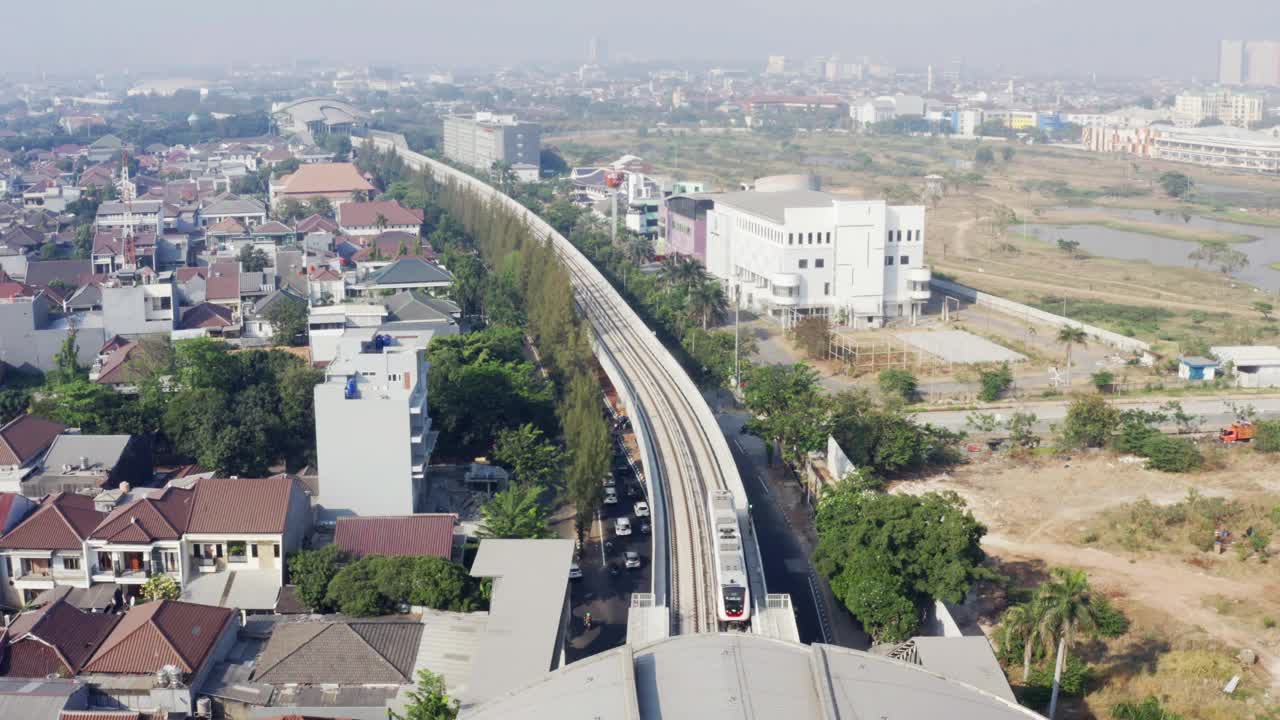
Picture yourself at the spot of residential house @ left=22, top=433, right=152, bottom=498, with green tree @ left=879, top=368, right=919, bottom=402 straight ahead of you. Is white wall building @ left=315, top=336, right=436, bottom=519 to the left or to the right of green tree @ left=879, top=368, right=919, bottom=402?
right

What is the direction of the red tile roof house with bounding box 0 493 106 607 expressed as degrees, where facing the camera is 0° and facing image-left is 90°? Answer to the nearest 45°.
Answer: approximately 0°

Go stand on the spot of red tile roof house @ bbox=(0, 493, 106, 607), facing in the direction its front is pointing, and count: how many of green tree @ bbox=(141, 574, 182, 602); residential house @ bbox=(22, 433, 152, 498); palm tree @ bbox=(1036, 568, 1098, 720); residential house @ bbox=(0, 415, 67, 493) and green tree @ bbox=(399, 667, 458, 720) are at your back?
2

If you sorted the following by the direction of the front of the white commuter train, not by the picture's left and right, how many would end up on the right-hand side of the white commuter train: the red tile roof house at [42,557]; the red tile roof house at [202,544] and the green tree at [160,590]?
3

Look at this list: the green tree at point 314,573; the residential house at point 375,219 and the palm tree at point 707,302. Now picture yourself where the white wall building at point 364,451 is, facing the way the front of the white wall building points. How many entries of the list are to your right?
1

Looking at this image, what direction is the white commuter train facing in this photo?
toward the camera

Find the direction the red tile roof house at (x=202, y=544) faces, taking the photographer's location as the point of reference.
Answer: facing the viewer
